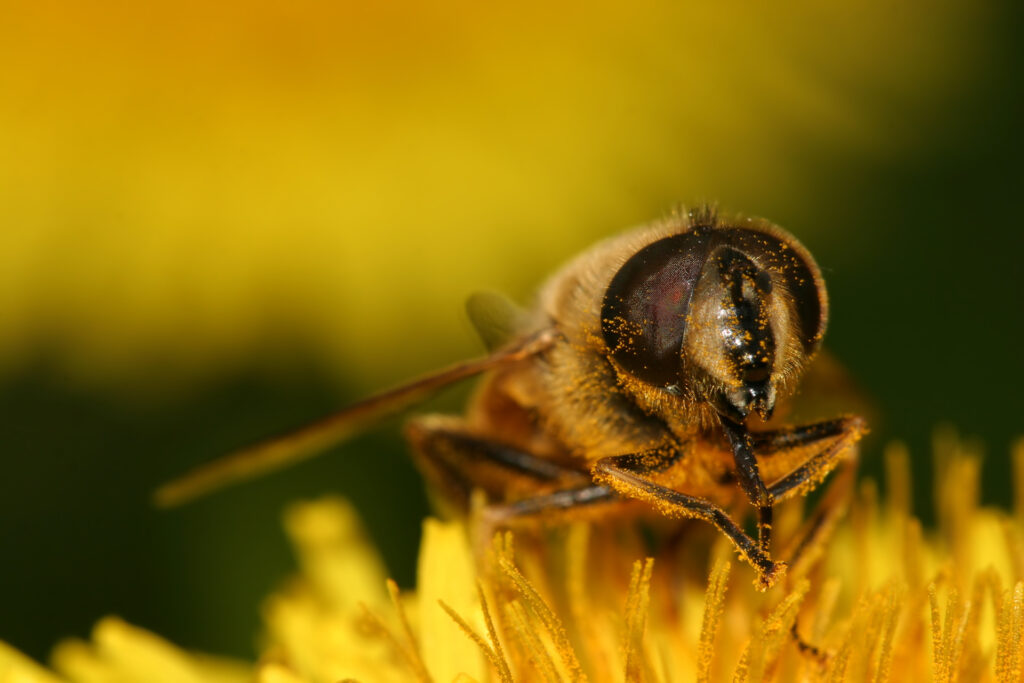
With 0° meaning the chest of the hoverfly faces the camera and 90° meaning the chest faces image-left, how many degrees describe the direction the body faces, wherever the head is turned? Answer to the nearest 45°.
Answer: approximately 315°
